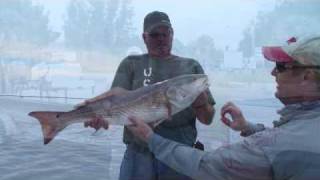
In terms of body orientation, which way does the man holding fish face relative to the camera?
toward the camera
